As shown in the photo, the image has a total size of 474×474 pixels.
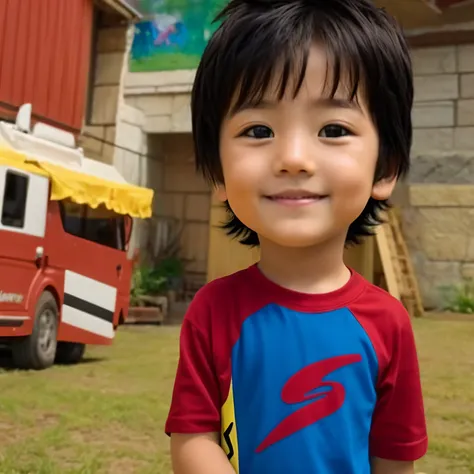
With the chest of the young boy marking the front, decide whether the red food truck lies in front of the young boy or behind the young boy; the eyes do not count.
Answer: behind

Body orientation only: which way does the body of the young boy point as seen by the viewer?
toward the camera

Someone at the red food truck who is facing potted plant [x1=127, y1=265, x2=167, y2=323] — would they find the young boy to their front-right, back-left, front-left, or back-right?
back-right

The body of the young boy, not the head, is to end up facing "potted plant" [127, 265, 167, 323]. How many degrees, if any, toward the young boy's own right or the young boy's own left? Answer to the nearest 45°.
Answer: approximately 180°

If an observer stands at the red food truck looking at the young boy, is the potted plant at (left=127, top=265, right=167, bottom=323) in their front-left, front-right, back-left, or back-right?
back-left
